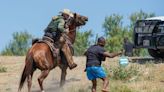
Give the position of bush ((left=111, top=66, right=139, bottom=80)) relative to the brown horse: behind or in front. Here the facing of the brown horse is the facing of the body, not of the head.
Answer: in front

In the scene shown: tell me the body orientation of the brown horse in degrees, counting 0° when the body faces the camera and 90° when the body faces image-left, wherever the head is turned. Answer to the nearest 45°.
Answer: approximately 225°
